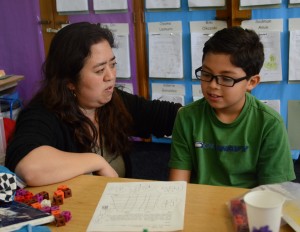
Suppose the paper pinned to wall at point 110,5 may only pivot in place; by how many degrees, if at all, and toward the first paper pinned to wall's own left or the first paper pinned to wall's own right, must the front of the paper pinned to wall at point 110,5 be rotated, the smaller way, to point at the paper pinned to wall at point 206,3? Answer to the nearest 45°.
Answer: approximately 45° to the first paper pinned to wall's own left

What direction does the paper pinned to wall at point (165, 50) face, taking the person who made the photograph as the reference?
facing the viewer

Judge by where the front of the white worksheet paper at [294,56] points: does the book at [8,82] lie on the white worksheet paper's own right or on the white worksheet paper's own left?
on the white worksheet paper's own right

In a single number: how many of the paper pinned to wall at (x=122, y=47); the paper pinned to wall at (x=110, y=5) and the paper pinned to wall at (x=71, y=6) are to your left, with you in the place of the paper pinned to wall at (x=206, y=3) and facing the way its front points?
0

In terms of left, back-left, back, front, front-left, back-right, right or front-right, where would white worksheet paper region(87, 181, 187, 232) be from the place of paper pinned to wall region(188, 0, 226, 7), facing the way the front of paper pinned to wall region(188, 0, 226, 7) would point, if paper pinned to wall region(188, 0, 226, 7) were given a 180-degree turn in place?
back

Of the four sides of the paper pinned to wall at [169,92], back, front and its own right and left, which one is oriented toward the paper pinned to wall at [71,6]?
right

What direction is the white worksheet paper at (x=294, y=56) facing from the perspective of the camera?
toward the camera

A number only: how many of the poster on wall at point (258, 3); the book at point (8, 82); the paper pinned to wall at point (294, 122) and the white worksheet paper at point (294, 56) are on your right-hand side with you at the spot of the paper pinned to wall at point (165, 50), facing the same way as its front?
1

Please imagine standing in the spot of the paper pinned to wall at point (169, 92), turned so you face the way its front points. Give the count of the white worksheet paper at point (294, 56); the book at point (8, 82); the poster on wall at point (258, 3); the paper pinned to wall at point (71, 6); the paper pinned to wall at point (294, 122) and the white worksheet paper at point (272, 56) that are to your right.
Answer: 2

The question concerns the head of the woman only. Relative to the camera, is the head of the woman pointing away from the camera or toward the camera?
toward the camera

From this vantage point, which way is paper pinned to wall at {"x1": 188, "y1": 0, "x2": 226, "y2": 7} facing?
toward the camera

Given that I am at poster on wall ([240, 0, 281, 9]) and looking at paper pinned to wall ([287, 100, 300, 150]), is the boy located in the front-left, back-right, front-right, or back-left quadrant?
back-right

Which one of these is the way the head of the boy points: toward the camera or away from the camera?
toward the camera

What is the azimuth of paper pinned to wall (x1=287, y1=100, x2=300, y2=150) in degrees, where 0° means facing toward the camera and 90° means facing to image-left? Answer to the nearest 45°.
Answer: approximately 0°

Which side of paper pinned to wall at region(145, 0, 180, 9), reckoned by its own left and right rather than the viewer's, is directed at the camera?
front
